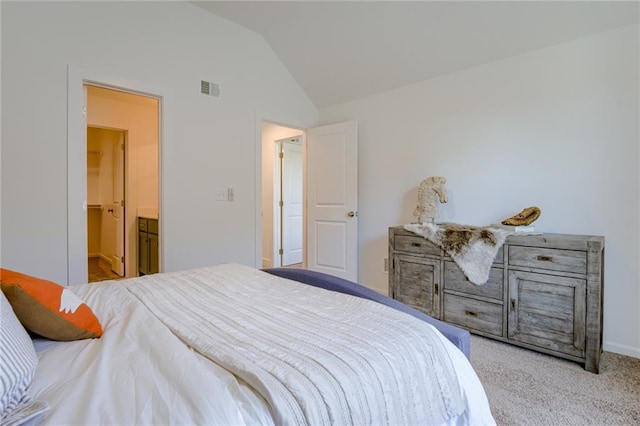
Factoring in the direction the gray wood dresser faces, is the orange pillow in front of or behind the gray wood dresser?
in front

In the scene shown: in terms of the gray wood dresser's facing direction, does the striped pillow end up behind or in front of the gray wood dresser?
in front

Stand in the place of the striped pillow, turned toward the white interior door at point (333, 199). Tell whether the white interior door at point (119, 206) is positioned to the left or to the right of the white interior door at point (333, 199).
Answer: left

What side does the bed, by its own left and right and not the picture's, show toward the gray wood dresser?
front

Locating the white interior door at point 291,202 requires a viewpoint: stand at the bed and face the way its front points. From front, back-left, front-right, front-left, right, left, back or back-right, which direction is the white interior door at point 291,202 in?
front-left

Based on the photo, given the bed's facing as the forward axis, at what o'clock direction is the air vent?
The air vent is roughly at 10 o'clock from the bed.

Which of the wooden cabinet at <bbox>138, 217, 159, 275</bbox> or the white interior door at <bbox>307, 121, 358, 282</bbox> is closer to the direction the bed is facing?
the white interior door

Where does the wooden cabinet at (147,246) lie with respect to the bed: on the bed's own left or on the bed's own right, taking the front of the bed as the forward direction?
on the bed's own left

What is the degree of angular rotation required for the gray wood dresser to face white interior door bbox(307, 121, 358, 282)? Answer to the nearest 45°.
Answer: approximately 90° to its right

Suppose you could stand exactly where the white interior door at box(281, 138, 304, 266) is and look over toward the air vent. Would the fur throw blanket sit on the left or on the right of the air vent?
left

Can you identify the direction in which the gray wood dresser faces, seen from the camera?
facing the viewer and to the left of the viewer

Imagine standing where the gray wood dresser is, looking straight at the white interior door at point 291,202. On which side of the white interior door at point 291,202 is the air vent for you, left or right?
left

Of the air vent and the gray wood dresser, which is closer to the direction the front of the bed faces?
the gray wood dresser

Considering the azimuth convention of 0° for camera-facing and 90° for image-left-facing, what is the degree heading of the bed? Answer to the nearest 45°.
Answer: approximately 225°
